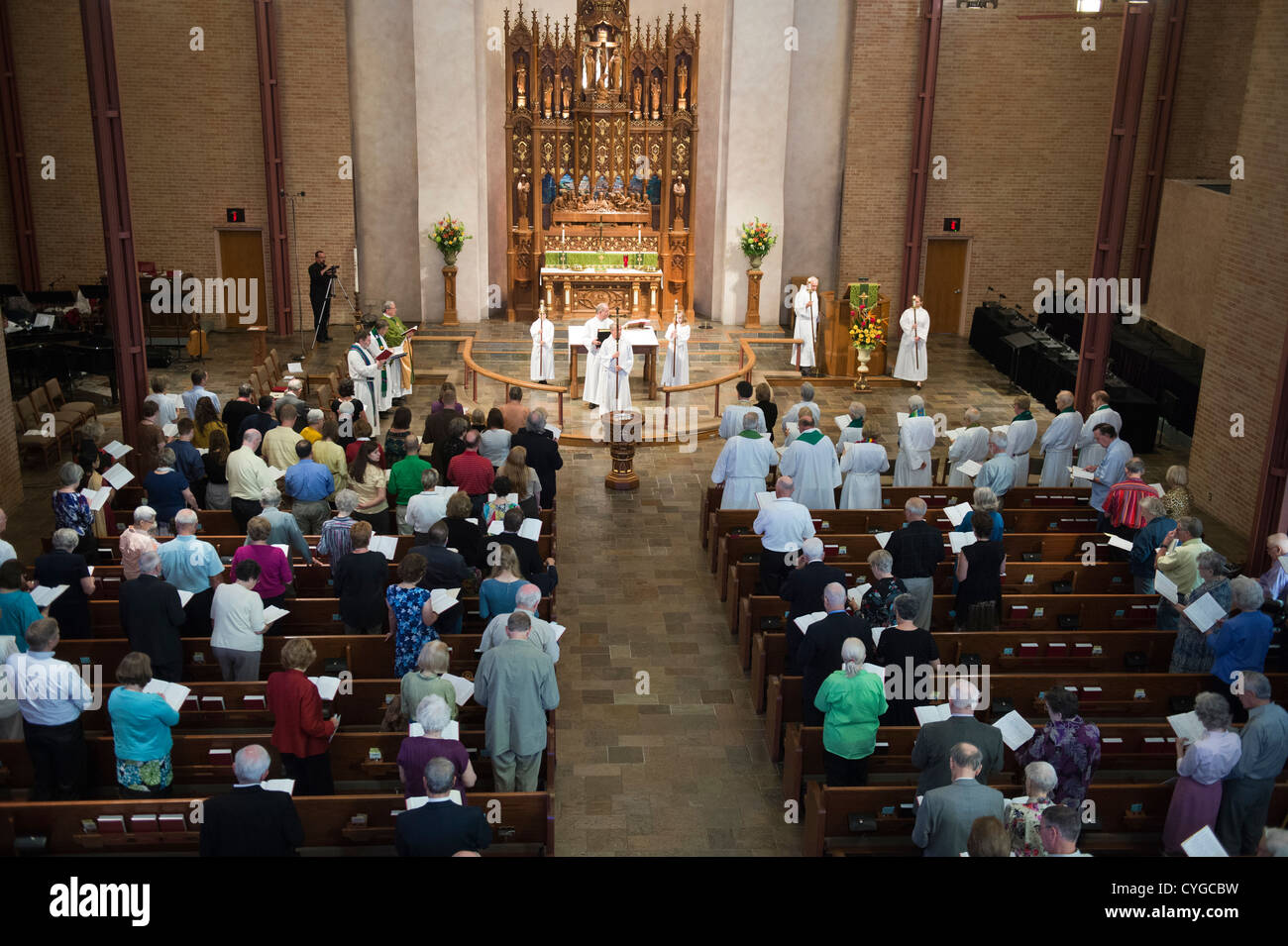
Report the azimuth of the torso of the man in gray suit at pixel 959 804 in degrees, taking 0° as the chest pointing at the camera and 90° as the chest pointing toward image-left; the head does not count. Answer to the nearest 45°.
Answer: approximately 180°

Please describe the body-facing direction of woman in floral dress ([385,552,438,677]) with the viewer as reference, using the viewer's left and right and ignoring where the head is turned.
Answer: facing away from the viewer and to the right of the viewer

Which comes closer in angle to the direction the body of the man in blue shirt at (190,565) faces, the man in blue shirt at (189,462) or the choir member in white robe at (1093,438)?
the man in blue shirt

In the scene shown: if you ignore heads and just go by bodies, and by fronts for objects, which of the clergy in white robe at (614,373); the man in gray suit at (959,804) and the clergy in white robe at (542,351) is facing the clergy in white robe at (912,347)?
the man in gray suit

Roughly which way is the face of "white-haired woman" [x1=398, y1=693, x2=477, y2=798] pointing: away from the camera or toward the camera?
away from the camera

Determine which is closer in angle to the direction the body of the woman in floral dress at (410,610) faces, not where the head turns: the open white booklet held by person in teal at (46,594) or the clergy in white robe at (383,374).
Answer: the clergy in white robe

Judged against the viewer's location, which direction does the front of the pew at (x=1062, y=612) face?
facing away from the viewer

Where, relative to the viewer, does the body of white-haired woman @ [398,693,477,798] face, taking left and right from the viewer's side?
facing away from the viewer

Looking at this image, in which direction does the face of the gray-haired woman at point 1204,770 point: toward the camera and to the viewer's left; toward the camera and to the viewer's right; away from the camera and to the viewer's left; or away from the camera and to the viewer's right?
away from the camera and to the viewer's left

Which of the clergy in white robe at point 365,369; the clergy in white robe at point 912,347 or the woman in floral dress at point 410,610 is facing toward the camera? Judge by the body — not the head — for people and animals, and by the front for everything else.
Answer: the clergy in white robe at point 912,347

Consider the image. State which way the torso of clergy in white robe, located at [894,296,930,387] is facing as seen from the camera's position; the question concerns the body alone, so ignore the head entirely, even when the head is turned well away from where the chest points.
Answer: toward the camera

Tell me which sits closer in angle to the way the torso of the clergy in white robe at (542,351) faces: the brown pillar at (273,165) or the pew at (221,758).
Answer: the pew

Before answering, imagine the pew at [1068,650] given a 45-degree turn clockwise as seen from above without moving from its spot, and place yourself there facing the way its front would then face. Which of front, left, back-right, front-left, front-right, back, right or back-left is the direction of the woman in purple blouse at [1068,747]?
back-right

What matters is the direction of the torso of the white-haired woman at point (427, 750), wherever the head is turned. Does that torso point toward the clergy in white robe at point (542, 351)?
yes

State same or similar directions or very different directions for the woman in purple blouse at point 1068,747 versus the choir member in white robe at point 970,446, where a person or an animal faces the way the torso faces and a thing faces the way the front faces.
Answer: same or similar directions

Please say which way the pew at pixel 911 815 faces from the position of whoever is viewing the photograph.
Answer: facing away from the viewer

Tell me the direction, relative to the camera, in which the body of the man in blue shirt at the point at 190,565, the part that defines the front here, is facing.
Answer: away from the camera

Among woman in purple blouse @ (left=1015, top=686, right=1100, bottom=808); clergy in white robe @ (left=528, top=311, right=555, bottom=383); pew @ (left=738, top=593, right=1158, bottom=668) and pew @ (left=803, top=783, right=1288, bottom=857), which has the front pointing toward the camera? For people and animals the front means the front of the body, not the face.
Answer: the clergy in white robe
